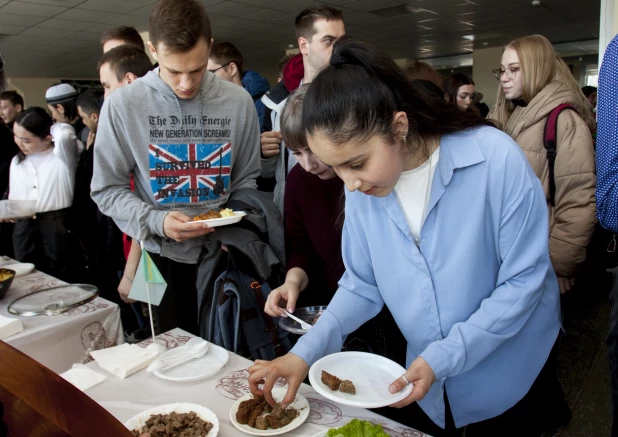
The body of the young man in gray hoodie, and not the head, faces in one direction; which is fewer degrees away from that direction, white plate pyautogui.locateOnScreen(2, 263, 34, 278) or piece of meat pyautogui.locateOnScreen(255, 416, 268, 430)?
the piece of meat

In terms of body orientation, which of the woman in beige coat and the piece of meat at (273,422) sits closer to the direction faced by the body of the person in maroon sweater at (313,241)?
the piece of meat

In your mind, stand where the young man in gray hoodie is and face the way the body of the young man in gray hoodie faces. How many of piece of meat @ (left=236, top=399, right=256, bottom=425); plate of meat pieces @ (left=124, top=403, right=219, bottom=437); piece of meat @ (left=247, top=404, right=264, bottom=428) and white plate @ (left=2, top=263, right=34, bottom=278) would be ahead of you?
3

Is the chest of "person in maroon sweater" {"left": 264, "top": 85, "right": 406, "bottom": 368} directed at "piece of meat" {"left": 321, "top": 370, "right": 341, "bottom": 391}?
yes

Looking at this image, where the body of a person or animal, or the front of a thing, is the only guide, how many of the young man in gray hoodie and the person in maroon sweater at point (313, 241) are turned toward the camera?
2

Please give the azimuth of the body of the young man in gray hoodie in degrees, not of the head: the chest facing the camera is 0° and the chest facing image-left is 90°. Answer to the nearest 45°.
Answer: approximately 0°

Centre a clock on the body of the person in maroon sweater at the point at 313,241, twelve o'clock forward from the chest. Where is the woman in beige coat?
The woman in beige coat is roughly at 8 o'clock from the person in maroon sweater.

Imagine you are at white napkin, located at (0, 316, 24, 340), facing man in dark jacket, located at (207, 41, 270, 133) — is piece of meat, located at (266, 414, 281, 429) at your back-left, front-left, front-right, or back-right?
back-right

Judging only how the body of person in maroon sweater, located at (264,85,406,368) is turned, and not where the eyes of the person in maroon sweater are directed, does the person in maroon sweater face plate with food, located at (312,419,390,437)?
yes

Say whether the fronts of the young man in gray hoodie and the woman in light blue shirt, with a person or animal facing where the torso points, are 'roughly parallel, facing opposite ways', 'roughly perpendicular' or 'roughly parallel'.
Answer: roughly perpendicular

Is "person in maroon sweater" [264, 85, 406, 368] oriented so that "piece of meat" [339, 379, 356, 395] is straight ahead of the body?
yes

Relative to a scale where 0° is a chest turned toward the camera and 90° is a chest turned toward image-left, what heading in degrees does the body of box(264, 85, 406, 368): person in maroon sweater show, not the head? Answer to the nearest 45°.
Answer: approximately 0°
